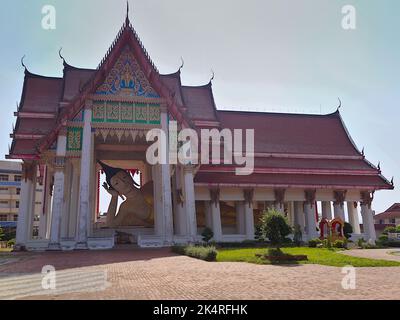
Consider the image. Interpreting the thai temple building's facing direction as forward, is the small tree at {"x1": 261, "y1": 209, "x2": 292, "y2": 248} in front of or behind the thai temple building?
in front

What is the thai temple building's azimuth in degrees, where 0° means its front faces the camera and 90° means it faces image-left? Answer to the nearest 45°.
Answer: approximately 0°

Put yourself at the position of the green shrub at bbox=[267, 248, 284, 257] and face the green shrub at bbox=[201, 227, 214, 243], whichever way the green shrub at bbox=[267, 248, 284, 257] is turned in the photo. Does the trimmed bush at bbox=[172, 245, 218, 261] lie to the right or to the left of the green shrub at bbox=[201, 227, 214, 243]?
left

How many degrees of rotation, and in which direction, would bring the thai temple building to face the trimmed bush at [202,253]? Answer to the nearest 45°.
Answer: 0° — it already faces it

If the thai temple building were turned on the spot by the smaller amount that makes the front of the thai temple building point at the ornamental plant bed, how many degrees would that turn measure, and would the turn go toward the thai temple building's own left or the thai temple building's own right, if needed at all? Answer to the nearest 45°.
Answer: approximately 45° to the thai temple building's own left

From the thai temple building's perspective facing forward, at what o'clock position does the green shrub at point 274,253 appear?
The green shrub is roughly at 11 o'clock from the thai temple building.
